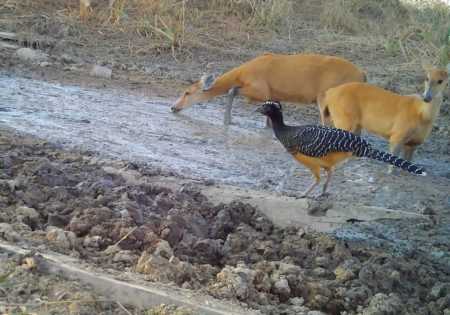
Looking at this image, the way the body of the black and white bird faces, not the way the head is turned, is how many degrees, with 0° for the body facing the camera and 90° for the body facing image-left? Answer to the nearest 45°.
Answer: approximately 90°

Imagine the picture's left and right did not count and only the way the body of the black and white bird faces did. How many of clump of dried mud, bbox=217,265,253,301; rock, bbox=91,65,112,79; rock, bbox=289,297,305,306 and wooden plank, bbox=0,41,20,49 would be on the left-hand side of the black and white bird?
2
